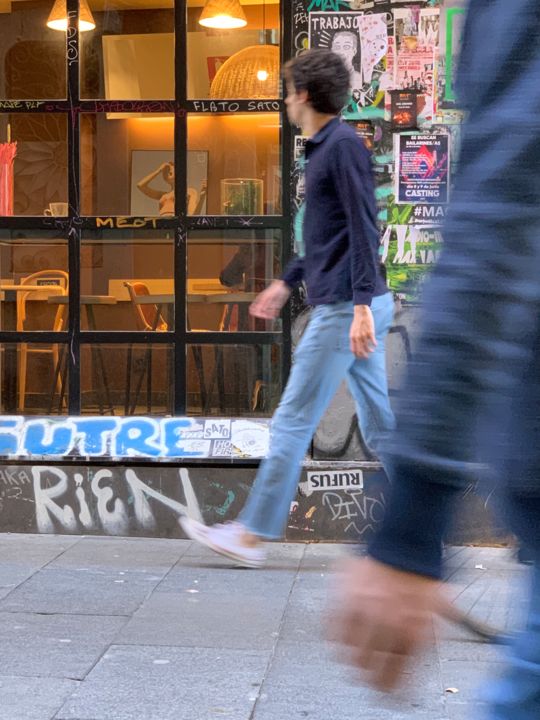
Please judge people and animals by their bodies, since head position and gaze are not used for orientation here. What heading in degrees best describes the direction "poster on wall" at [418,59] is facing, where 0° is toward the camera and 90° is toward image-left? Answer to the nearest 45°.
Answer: approximately 0°

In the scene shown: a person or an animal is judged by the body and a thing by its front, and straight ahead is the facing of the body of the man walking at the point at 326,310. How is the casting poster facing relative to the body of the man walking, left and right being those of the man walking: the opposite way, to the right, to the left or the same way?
to the left

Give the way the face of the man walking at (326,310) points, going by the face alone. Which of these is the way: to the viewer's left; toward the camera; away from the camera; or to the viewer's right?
to the viewer's left

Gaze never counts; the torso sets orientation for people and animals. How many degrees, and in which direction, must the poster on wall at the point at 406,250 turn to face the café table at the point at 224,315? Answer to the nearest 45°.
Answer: approximately 90° to its right

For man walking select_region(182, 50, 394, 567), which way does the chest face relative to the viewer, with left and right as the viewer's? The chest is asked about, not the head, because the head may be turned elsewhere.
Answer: facing to the left of the viewer
